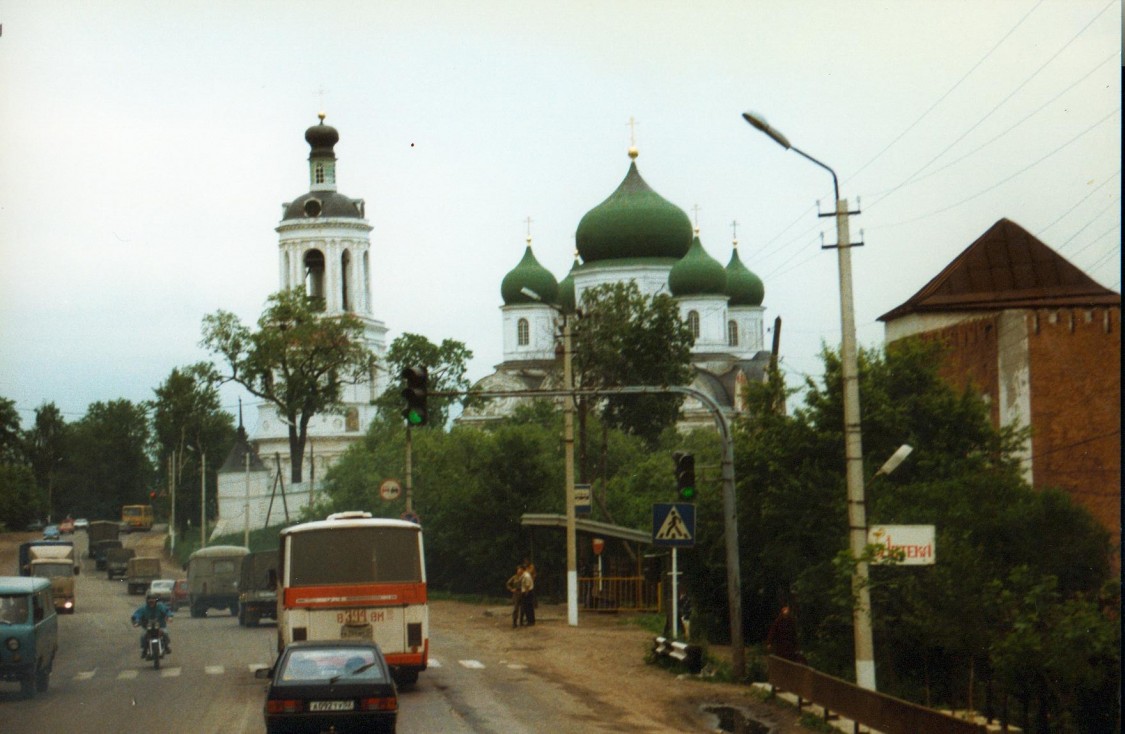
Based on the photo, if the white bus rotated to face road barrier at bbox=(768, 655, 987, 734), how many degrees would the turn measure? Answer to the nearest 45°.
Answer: approximately 135° to its right

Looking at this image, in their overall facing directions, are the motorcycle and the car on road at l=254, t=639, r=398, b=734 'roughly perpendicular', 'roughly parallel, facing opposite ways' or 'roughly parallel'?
roughly parallel, facing opposite ways

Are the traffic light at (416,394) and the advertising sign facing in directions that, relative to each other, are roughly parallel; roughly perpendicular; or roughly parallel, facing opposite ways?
roughly parallel

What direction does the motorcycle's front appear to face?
toward the camera

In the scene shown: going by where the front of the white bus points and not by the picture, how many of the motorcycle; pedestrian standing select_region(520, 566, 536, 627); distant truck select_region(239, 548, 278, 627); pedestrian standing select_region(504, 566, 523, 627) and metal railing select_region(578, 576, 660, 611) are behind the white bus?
0

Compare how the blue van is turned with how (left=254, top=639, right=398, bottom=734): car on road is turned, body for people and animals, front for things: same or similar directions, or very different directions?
very different directions

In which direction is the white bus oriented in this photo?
away from the camera

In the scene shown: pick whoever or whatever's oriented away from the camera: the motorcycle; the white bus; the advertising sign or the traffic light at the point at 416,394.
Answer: the white bus

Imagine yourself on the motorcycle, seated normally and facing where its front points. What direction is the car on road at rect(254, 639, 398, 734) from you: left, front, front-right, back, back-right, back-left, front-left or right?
front

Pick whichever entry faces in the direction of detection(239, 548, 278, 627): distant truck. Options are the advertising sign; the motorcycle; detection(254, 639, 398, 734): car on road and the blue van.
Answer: the car on road

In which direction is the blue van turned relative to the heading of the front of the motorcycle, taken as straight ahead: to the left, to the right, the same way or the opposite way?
the same way

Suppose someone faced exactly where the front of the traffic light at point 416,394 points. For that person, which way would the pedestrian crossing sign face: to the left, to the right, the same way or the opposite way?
the same way

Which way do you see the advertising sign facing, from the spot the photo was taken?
facing the viewer

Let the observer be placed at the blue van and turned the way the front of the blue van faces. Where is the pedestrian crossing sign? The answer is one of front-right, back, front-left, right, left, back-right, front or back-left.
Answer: left

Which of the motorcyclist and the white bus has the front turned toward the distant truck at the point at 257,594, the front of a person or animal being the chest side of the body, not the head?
the white bus

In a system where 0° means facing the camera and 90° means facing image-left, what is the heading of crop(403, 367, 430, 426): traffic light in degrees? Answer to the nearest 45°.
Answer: approximately 0°

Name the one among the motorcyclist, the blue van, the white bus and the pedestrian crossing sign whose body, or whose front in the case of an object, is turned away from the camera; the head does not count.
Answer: the white bus

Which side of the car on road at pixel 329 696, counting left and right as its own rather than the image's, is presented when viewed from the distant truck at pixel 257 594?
front

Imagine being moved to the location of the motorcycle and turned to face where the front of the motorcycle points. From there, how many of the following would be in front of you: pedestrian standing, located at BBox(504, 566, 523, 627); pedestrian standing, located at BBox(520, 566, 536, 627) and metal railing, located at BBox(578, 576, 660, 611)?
0
